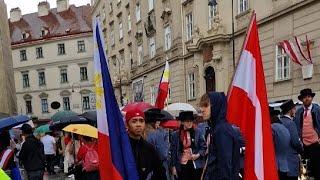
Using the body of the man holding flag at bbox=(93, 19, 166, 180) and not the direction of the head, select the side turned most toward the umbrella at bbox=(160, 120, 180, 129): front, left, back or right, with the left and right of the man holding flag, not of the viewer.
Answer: back

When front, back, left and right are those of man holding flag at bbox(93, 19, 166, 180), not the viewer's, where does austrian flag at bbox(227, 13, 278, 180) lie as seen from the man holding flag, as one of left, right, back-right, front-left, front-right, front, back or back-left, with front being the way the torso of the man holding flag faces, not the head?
left

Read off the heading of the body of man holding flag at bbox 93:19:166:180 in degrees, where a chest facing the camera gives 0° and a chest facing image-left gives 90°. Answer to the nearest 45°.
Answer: approximately 0°

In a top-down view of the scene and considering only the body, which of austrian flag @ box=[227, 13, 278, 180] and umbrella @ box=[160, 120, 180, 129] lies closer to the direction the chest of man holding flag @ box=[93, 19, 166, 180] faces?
the austrian flag
